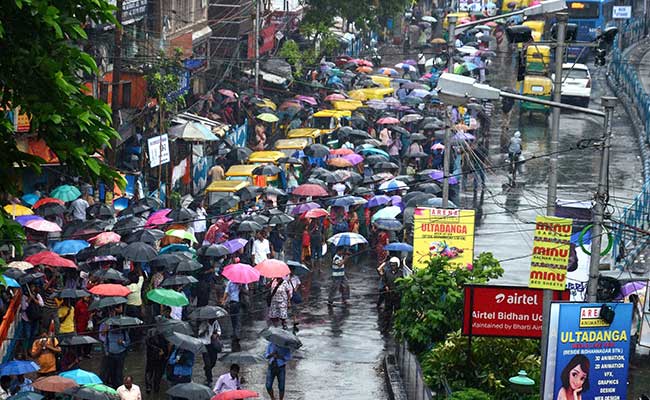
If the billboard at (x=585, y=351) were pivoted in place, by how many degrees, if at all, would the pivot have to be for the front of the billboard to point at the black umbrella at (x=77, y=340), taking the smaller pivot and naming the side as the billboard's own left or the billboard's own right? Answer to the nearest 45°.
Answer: approximately 90° to the billboard's own right

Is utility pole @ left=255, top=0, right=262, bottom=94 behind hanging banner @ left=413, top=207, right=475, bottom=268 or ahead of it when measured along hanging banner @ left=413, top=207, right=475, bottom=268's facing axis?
behind

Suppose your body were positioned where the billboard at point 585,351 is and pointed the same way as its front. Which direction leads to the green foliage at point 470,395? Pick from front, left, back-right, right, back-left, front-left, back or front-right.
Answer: right

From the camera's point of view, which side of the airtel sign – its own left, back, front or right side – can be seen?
front

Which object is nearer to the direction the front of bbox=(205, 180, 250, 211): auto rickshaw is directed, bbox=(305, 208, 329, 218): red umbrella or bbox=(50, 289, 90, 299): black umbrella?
the black umbrella

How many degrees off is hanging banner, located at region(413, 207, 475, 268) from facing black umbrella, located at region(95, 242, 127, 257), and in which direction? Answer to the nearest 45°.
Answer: approximately 90° to its right

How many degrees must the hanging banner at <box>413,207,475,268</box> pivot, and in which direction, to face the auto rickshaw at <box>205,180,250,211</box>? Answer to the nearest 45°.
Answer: approximately 135° to its right

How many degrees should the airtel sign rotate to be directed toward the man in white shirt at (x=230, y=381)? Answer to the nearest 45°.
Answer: approximately 45° to its right

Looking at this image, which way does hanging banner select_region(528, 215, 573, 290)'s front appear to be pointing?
toward the camera

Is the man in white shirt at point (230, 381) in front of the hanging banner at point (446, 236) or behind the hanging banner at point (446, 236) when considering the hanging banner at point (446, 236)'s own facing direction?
in front

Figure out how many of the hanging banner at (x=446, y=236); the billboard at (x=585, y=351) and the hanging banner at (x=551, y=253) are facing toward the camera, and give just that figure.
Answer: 3

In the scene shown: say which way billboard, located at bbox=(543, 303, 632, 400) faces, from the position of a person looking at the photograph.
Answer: facing the viewer
